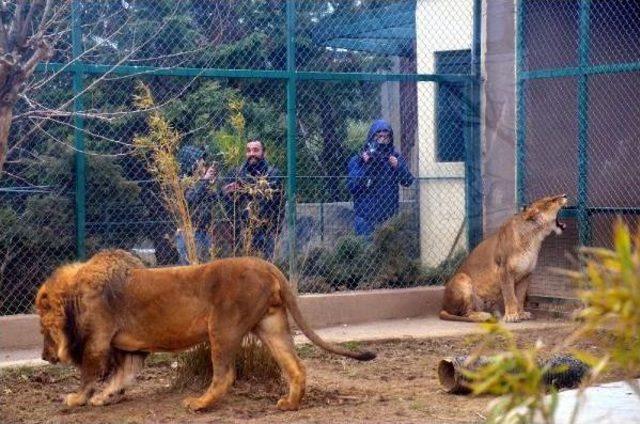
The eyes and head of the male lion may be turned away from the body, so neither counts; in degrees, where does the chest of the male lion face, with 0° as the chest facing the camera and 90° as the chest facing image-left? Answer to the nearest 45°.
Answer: approximately 90°

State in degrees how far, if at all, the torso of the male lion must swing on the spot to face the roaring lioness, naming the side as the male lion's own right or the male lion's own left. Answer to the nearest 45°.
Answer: approximately 135° to the male lion's own right

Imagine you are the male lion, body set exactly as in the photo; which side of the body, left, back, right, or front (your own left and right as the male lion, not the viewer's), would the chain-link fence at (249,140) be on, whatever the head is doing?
right

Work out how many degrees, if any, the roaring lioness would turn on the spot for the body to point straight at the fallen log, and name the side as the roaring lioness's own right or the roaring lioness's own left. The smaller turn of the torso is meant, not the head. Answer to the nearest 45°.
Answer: approximately 90° to the roaring lioness's own right

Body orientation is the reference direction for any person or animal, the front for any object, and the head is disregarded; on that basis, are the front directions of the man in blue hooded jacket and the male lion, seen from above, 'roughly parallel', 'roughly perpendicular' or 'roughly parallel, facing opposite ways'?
roughly perpendicular

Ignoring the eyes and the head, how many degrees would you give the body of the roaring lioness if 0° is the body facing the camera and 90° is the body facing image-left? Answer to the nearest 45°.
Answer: approximately 270°

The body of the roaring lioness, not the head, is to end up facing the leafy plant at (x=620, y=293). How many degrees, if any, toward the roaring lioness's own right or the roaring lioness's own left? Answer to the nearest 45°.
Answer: approximately 90° to the roaring lioness's own right

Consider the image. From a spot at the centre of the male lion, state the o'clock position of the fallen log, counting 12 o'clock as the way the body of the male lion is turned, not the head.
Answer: The fallen log is roughly at 6 o'clock from the male lion.

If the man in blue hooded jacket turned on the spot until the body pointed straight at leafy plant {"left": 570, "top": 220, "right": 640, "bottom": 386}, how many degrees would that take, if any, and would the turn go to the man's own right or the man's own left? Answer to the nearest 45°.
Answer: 0° — they already face it

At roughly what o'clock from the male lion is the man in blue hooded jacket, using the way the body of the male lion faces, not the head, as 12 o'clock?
The man in blue hooded jacket is roughly at 4 o'clock from the male lion.
